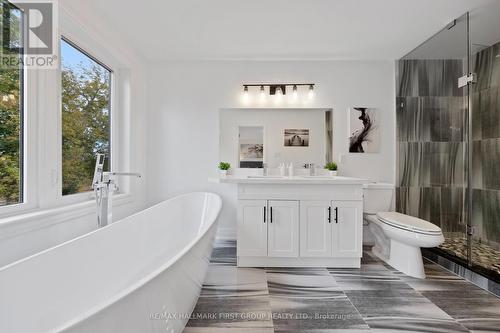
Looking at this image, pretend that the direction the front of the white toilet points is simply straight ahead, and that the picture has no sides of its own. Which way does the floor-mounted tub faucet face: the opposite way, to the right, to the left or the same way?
to the left

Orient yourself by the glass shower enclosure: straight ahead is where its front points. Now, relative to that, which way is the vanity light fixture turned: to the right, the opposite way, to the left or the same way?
to the left

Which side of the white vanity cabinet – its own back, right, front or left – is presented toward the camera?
front

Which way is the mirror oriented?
toward the camera

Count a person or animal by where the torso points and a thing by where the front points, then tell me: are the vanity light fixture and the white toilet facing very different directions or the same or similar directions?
same or similar directions

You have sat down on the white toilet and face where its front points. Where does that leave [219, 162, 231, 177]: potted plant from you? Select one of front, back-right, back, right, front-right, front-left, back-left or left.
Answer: back-right

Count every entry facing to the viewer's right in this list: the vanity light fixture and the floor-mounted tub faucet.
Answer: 1

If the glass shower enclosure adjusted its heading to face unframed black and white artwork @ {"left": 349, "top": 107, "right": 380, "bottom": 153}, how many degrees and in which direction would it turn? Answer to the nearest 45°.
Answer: approximately 45° to its right

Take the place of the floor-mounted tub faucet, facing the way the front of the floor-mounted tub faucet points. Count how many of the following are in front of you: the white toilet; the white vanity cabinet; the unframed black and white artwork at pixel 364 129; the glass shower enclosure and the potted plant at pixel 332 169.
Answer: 5

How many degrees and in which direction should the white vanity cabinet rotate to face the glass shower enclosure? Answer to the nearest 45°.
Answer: approximately 90° to its left

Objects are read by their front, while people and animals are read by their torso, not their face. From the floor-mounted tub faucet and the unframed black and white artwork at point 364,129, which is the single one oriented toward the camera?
the unframed black and white artwork

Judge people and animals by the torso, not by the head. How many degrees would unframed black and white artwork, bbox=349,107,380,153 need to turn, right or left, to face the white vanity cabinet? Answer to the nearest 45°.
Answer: approximately 45° to its right

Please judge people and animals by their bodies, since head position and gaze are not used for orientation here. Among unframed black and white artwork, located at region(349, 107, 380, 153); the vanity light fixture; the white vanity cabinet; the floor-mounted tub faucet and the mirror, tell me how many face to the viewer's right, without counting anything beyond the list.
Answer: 1

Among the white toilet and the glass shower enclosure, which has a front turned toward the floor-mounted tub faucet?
the glass shower enclosure

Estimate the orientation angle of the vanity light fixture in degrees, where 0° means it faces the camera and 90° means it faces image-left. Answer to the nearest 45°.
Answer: approximately 0°

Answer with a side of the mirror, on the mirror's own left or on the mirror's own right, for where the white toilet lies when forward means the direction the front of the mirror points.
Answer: on the mirror's own left
